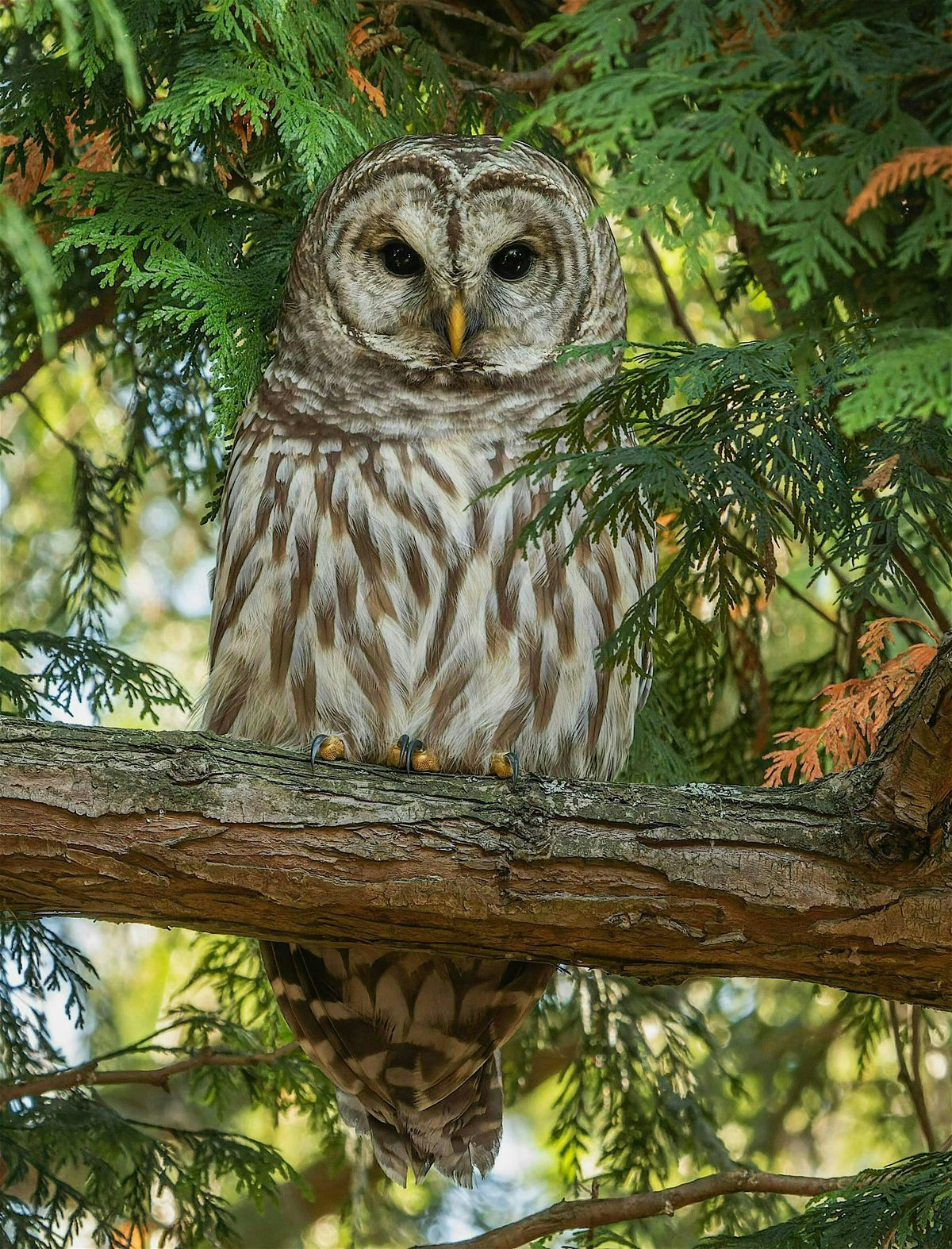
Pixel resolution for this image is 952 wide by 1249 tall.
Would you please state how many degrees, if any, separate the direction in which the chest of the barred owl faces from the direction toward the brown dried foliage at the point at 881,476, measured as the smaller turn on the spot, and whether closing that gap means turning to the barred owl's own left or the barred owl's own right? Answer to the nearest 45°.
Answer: approximately 45° to the barred owl's own left

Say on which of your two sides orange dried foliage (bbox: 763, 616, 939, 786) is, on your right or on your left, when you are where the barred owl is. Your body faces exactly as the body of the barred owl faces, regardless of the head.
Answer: on your left

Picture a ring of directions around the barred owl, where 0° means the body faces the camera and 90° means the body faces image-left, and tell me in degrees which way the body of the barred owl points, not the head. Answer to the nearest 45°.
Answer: approximately 0°
